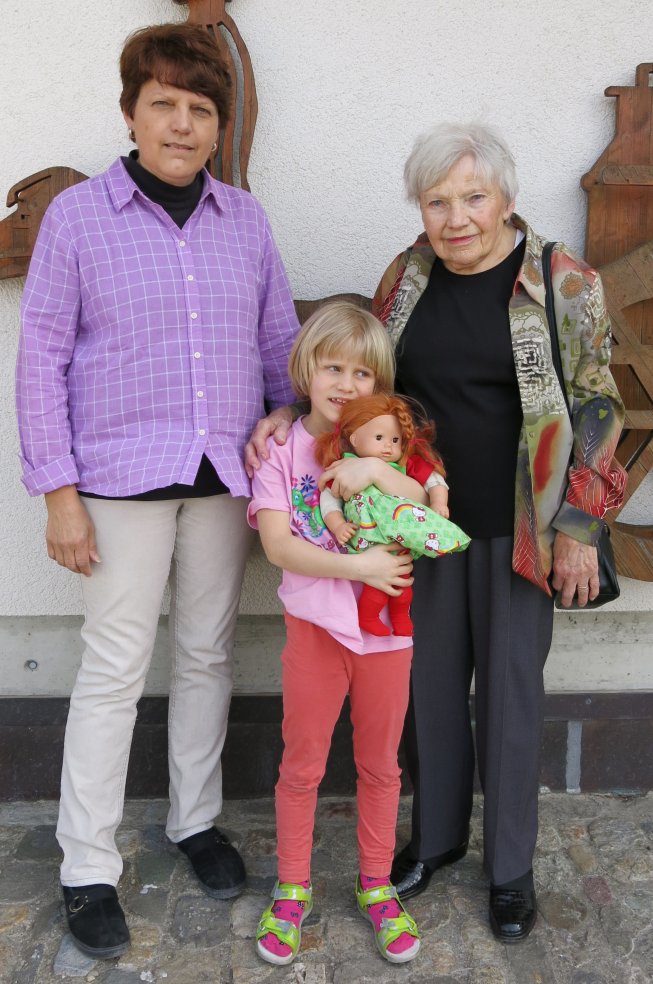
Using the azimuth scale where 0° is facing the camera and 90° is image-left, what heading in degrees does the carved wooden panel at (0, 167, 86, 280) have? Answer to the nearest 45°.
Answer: approximately 0°

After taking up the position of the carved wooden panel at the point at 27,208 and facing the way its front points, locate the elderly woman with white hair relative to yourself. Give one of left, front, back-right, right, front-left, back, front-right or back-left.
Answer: front-left

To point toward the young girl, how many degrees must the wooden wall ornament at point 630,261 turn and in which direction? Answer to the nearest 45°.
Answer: approximately 45° to its right

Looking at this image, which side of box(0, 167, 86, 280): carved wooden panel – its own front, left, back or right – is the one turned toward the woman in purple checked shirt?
front

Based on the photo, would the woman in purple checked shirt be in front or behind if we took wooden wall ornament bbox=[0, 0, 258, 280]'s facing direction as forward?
in front

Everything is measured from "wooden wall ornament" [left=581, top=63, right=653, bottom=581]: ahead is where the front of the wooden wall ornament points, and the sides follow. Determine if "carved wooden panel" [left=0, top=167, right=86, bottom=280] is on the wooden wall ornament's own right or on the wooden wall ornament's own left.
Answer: on the wooden wall ornament's own right

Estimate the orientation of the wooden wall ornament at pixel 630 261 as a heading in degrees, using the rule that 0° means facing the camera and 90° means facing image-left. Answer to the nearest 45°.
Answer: approximately 0°

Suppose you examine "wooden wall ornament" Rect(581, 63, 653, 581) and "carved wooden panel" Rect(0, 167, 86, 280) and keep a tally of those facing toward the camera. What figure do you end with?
2

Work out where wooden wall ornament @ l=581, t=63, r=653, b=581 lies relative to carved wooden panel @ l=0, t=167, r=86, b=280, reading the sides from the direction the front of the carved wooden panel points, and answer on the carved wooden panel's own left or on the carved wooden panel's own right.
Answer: on the carved wooden panel's own left
